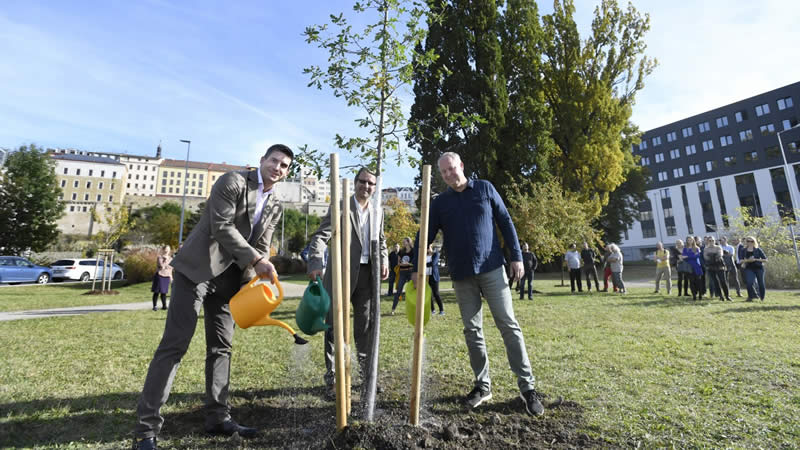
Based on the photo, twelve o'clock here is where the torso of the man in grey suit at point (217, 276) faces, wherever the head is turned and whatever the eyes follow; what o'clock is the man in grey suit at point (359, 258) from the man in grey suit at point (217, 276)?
the man in grey suit at point (359, 258) is roughly at 10 o'clock from the man in grey suit at point (217, 276).

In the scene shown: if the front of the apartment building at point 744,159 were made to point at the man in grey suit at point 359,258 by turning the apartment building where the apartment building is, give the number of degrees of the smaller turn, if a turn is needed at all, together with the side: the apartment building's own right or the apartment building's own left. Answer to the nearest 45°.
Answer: approximately 45° to the apartment building's own left

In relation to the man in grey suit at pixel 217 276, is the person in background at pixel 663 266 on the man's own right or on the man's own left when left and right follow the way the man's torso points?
on the man's own left

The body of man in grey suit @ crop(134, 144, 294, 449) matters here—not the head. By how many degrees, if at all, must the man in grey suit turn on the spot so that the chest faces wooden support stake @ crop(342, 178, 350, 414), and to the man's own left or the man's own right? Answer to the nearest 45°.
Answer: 0° — they already face it

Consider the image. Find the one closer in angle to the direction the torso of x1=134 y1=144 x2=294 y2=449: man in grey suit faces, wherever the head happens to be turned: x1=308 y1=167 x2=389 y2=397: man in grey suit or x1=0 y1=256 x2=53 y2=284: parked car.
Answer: the man in grey suit
